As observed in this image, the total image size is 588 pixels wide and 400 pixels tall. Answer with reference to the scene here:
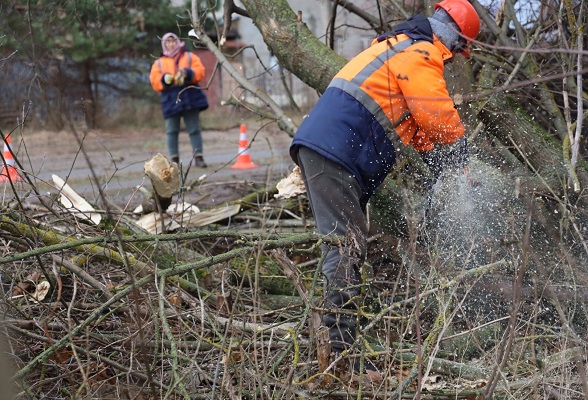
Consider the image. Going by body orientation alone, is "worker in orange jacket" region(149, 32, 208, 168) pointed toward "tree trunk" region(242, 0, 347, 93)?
yes

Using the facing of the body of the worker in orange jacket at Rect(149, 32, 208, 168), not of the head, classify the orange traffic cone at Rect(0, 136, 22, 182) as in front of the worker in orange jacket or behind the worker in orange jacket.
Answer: in front

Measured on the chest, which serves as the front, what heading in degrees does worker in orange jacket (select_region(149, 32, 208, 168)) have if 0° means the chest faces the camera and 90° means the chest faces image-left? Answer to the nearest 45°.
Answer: approximately 0°

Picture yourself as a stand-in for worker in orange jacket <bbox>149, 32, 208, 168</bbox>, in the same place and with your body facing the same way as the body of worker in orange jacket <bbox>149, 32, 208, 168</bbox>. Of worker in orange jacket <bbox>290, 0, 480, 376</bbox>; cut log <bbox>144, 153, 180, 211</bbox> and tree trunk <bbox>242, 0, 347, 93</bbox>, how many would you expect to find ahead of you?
3

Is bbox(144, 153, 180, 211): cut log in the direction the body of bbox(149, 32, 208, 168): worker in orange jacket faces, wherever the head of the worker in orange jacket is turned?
yes

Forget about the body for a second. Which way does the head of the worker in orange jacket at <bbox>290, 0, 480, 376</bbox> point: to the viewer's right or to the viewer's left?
to the viewer's right

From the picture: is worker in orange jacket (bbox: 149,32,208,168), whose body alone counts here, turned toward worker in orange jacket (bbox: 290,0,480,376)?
yes
